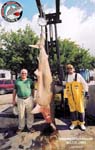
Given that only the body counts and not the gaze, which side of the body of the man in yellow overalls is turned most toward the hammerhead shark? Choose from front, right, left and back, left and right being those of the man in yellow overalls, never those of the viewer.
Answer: right

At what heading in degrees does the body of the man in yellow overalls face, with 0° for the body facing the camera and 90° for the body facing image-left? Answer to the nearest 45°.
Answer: approximately 0°
